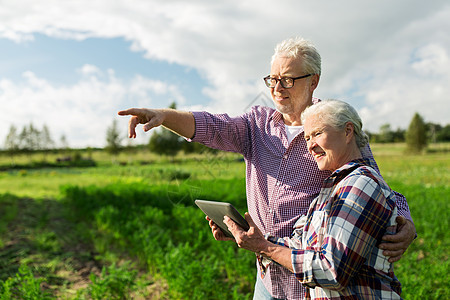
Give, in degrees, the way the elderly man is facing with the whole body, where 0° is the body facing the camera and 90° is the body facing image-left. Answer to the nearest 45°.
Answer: approximately 45°

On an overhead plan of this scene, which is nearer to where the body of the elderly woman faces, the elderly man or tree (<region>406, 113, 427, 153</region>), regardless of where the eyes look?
the elderly man

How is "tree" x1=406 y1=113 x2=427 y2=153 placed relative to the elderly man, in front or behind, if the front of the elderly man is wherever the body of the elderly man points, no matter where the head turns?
behind

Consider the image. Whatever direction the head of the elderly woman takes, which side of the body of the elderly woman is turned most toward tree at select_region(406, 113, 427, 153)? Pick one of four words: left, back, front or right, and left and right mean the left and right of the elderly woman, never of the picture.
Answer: right

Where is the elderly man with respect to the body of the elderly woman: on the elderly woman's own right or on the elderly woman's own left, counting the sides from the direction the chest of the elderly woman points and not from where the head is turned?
on the elderly woman's own right

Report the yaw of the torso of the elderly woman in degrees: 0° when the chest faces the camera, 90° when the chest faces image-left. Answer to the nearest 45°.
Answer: approximately 90°

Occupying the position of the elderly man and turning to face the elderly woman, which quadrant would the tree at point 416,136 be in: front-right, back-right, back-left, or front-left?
back-left

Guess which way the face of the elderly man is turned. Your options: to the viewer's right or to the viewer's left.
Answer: to the viewer's left
